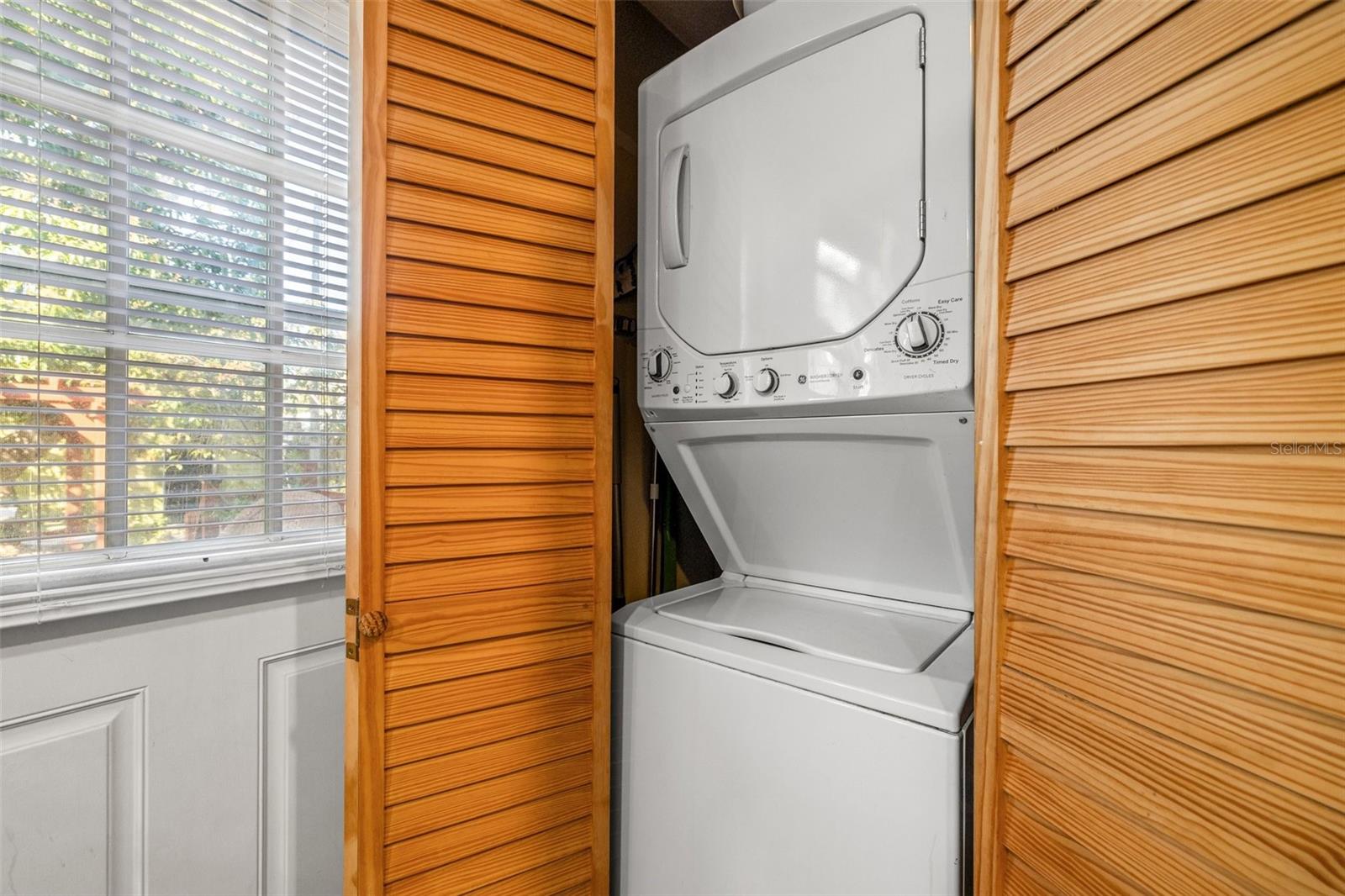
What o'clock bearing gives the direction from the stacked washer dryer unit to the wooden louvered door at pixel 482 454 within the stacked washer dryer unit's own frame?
The wooden louvered door is roughly at 1 o'clock from the stacked washer dryer unit.

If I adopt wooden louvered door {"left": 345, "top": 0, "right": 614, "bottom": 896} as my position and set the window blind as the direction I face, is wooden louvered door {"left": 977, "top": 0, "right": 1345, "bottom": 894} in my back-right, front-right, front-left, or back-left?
back-left

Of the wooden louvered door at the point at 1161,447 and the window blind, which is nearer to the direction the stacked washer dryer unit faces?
the window blind

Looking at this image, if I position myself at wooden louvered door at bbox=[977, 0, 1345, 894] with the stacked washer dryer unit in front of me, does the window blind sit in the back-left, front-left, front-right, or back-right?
front-left

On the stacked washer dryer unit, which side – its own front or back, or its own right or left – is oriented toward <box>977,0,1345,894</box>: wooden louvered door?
left

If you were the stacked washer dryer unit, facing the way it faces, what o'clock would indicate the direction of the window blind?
The window blind is roughly at 1 o'clock from the stacked washer dryer unit.

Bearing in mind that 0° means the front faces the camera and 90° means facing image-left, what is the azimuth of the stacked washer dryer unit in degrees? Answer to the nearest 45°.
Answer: approximately 45°
